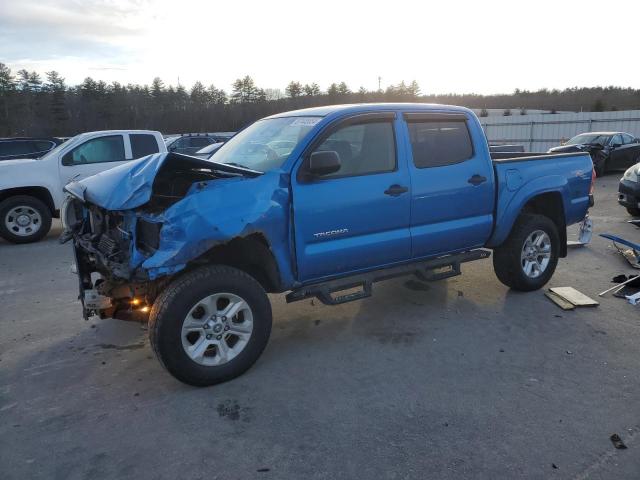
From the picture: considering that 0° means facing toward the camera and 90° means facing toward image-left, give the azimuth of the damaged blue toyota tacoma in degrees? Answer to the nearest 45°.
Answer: approximately 45°

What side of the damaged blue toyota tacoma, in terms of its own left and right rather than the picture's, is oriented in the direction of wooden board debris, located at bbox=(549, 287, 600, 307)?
back

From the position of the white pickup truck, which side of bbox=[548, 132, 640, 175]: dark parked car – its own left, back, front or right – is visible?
front

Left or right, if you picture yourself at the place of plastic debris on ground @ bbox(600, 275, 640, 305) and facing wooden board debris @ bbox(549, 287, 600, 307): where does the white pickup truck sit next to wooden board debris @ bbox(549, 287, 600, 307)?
right

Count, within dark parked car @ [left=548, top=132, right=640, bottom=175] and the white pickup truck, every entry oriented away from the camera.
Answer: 0

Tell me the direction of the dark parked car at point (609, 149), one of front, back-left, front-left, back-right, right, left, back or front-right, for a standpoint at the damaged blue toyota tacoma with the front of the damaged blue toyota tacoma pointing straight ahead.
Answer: back

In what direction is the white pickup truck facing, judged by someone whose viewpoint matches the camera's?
facing to the left of the viewer

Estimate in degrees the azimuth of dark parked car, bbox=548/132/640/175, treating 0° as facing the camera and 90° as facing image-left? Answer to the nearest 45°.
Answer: approximately 45°

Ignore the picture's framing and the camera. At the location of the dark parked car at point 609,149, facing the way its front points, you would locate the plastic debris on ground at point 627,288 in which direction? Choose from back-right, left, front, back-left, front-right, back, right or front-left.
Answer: front-left

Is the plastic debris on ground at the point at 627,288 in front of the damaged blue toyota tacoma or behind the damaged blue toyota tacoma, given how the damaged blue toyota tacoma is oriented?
behind
